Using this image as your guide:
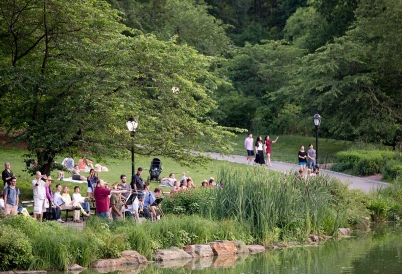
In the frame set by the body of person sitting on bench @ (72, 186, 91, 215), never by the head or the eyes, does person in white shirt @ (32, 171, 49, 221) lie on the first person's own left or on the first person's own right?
on the first person's own right

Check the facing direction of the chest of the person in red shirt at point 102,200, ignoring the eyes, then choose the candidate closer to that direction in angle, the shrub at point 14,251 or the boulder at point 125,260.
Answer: the boulder

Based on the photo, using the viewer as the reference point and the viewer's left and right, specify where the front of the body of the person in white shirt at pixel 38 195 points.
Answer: facing the viewer

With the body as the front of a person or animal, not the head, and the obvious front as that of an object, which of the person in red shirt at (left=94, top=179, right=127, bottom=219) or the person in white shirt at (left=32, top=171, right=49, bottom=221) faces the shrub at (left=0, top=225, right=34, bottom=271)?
the person in white shirt

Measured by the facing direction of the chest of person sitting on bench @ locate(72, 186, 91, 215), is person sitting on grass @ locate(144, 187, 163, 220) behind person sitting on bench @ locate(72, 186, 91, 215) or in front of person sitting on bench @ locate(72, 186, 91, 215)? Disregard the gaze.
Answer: in front

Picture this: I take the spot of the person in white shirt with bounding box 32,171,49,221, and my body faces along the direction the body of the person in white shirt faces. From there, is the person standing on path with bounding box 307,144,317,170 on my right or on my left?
on my left

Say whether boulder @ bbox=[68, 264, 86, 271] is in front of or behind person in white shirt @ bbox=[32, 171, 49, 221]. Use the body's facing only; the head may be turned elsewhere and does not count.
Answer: in front

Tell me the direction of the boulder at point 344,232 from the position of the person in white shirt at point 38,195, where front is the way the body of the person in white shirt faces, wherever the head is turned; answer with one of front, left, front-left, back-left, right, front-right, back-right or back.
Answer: left
